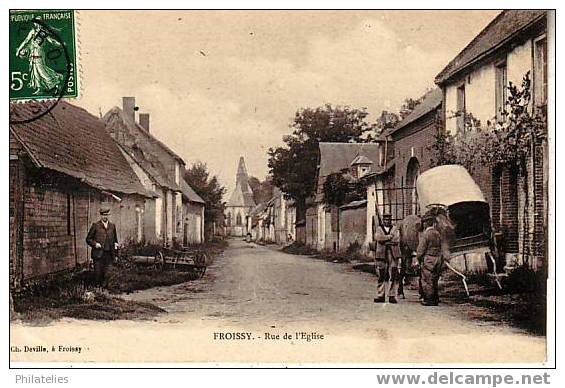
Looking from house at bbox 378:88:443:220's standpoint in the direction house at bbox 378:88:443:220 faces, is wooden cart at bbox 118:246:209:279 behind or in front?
in front

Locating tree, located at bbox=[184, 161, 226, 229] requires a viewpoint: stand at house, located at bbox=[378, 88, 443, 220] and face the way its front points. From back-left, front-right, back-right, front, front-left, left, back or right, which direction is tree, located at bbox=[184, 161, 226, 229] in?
front-right

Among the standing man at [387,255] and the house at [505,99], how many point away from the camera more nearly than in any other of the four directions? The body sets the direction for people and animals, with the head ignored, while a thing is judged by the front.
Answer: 0

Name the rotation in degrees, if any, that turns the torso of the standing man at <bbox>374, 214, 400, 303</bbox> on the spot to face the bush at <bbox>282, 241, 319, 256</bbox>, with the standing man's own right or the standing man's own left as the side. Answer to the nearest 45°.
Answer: approximately 135° to the standing man's own right

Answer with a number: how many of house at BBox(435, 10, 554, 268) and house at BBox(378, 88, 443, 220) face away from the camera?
0

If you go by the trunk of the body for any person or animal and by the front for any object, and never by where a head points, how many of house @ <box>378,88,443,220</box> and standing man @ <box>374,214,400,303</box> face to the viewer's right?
0

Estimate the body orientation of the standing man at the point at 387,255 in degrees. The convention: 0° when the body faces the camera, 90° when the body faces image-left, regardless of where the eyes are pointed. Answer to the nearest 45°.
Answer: approximately 0°
